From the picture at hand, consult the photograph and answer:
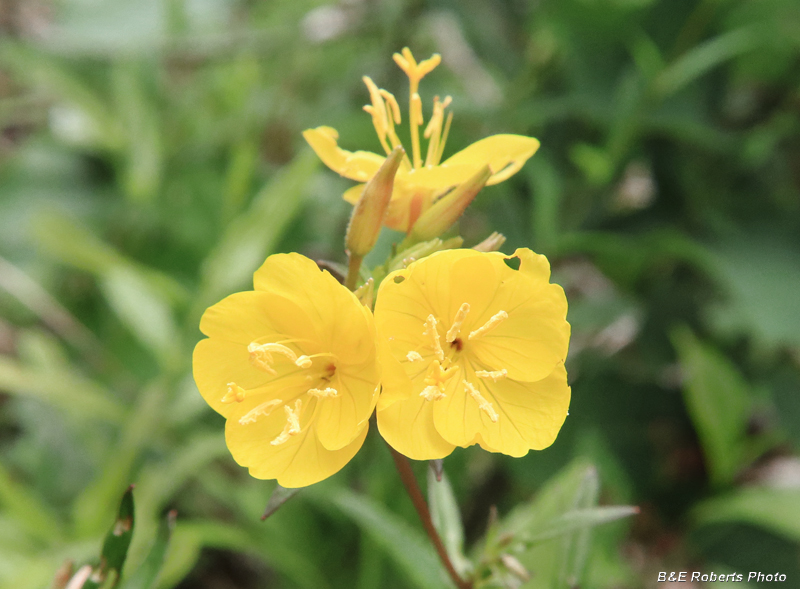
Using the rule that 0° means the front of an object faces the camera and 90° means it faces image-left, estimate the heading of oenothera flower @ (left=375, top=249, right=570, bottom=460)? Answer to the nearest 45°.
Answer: approximately 0°
